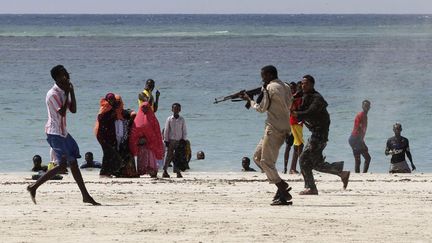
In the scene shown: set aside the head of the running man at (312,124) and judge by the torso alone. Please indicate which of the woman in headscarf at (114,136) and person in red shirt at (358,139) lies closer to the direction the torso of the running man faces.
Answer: the woman in headscarf

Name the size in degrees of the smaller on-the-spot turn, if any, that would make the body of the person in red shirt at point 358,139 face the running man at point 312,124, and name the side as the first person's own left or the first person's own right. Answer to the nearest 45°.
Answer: approximately 90° to the first person's own right

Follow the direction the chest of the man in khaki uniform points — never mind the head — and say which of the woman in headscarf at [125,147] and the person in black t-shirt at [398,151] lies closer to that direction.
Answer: the woman in headscarf

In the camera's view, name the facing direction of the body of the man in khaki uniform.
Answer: to the viewer's left

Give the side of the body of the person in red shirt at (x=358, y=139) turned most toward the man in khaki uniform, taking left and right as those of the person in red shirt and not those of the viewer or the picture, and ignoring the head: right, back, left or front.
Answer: right

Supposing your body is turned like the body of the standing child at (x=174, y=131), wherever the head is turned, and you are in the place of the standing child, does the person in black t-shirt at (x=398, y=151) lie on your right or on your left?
on your left

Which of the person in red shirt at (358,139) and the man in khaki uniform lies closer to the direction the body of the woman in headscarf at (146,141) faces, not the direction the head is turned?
the man in khaki uniform
